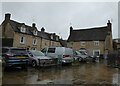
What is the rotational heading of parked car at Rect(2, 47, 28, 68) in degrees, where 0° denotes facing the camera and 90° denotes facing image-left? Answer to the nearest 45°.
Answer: approximately 135°

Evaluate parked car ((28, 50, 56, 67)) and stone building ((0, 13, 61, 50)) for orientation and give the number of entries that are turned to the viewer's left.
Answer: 0

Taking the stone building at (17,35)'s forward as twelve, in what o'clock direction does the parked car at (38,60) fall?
The parked car is roughly at 1 o'clock from the stone building.

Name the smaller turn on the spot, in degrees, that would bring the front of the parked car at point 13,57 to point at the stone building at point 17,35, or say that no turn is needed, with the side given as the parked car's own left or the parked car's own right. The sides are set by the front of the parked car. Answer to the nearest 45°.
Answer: approximately 45° to the parked car's own right

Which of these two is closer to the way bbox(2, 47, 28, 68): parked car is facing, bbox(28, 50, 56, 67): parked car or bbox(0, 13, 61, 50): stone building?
the stone building

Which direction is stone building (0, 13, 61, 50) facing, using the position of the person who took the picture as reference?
facing the viewer and to the right of the viewer

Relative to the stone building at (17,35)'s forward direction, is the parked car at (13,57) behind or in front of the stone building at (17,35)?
in front

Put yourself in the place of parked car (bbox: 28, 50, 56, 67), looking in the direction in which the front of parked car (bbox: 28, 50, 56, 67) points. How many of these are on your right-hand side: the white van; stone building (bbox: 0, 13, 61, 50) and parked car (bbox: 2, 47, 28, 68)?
1

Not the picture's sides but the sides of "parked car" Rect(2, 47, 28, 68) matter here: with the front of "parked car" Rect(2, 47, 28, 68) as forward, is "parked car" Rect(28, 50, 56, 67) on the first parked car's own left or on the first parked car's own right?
on the first parked car's own right
